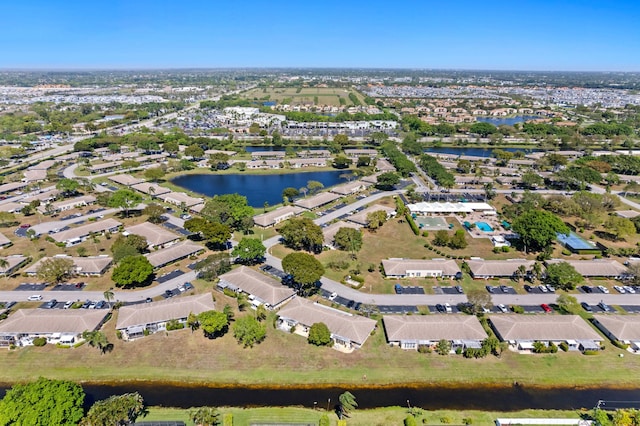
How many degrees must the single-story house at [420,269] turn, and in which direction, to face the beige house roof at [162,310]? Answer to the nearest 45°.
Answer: approximately 45° to its right

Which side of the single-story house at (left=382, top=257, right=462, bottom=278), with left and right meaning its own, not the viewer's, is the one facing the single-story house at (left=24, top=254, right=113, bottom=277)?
right

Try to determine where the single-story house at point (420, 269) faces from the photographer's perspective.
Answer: facing the viewer

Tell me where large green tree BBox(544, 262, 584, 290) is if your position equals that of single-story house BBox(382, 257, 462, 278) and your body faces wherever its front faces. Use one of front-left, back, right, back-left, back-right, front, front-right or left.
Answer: left

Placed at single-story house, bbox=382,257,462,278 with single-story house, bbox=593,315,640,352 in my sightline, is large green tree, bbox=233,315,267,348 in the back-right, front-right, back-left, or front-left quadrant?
back-right

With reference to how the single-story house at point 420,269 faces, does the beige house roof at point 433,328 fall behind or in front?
in front

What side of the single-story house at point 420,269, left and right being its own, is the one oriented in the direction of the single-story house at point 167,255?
right

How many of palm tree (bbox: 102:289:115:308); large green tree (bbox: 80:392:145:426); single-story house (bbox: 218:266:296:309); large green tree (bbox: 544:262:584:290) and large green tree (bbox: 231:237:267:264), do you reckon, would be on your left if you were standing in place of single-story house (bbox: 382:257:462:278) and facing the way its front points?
1

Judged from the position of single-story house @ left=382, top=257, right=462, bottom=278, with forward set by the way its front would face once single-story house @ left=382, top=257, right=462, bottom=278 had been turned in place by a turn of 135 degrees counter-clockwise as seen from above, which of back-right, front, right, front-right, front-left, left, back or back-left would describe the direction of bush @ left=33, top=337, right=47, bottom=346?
back

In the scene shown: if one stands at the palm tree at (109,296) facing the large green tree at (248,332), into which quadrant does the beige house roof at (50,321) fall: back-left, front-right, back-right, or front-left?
back-right

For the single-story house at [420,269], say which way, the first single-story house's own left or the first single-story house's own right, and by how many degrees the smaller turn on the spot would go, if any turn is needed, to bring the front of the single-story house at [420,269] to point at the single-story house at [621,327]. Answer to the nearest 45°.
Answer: approximately 90° to the first single-story house's own left

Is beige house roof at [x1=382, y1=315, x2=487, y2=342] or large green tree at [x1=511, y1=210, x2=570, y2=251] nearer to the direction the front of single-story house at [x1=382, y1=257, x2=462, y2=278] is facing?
the beige house roof

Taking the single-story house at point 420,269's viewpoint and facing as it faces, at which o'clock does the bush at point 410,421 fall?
The bush is roughly at 12 o'clock from the single-story house.

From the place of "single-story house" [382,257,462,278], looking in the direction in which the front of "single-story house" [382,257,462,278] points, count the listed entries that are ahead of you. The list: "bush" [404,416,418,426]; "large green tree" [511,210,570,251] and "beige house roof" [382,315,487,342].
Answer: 2

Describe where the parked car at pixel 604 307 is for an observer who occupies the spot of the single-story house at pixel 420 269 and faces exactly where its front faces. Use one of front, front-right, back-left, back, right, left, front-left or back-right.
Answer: left

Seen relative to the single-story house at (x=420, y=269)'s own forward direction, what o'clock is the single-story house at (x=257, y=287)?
the single-story house at (x=257, y=287) is roughly at 2 o'clock from the single-story house at (x=420, y=269).

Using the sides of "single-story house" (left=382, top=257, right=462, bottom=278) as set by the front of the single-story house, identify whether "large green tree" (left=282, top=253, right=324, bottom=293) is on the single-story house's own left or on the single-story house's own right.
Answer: on the single-story house's own right

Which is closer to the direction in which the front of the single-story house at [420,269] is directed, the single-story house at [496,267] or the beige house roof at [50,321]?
the beige house roof
